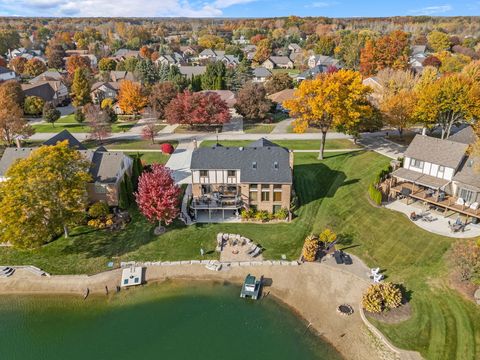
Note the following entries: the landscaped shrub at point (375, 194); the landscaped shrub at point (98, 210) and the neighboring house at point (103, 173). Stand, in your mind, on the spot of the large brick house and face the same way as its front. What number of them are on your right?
1

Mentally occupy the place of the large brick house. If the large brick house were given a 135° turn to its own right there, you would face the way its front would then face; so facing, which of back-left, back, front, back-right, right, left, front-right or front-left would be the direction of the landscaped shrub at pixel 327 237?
front

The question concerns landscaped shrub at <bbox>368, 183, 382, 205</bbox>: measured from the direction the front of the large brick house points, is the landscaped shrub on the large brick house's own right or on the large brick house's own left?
on the large brick house's own right

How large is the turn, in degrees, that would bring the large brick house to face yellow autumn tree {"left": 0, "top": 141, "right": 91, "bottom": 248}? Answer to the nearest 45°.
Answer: approximately 90° to its left

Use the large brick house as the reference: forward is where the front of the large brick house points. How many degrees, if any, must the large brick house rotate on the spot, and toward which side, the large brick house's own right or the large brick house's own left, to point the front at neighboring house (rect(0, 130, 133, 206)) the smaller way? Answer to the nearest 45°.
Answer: approximately 90° to the large brick house's own left

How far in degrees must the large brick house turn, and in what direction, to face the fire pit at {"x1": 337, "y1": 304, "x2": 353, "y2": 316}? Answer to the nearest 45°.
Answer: approximately 135° to its right

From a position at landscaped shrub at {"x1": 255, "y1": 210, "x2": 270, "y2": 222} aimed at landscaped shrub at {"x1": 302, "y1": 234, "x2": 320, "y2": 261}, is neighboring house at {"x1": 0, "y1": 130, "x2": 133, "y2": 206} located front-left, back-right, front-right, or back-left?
back-right

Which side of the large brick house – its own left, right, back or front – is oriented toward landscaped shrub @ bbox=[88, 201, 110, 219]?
left

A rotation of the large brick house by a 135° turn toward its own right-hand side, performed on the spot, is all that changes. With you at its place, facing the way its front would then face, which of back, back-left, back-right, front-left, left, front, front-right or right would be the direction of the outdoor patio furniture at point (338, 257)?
front

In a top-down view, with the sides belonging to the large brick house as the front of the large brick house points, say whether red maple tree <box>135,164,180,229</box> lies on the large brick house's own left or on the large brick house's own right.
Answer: on the large brick house's own left

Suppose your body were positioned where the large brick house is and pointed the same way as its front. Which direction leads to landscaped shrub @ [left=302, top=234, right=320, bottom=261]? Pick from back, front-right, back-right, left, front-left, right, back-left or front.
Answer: back-right

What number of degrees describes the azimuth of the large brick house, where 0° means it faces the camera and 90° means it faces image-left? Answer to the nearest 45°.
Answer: approximately 180°

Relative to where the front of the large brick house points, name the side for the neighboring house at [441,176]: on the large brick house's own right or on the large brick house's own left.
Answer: on the large brick house's own right
